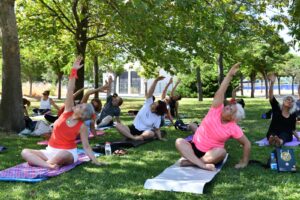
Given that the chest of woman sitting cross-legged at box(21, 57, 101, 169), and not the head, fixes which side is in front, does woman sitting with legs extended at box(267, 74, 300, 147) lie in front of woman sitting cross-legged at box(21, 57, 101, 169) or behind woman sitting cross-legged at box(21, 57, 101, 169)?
behind

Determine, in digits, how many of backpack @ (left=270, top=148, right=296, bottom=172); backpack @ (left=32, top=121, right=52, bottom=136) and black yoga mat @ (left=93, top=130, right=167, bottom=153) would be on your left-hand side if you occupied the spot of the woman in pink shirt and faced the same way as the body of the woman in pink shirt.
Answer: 1

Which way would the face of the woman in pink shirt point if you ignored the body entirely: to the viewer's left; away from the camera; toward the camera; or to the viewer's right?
toward the camera

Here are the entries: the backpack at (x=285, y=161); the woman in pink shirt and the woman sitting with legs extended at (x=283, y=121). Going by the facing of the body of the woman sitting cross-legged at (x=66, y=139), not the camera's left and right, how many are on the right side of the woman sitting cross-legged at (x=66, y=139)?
0

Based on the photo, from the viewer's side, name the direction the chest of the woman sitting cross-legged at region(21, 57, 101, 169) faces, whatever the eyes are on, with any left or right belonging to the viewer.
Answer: facing the viewer and to the left of the viewer

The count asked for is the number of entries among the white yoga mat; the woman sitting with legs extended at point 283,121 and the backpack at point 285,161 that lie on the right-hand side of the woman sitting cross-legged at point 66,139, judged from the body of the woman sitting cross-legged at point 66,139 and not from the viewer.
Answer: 0

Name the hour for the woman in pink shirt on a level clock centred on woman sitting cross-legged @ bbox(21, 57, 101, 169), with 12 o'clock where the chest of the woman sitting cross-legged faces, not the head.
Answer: The woman in pink shirt is roughly at 8 o'clock from the woman sitting cross-legged.

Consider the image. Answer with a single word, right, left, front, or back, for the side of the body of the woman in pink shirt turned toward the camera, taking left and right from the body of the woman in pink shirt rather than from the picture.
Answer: front

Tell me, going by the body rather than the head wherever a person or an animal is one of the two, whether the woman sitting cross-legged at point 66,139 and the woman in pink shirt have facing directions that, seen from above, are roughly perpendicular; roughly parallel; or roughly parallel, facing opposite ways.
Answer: roughly parallel

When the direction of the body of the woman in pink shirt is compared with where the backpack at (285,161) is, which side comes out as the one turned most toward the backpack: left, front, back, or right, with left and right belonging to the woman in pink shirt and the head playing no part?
left

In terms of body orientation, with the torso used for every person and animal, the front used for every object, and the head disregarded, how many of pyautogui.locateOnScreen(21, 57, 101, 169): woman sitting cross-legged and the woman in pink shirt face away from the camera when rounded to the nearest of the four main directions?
0

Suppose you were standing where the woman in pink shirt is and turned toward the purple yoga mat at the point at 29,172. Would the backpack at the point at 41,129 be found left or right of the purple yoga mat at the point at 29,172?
right

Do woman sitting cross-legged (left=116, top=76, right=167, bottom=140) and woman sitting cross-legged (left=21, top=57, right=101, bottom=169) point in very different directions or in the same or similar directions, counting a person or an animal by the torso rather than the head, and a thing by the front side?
same or similar directions

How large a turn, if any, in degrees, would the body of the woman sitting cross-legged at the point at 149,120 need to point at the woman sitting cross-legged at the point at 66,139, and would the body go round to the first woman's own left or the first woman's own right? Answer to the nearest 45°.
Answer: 0° — they already face them

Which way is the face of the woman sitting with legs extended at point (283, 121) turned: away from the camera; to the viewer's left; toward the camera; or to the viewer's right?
toward the camera

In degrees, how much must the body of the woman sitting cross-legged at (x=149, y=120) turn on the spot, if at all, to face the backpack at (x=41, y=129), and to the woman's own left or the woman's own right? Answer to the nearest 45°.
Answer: approximately 45° to the woman's own right

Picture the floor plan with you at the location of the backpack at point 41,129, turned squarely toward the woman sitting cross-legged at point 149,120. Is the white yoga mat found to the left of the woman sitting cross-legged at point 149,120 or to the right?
right
